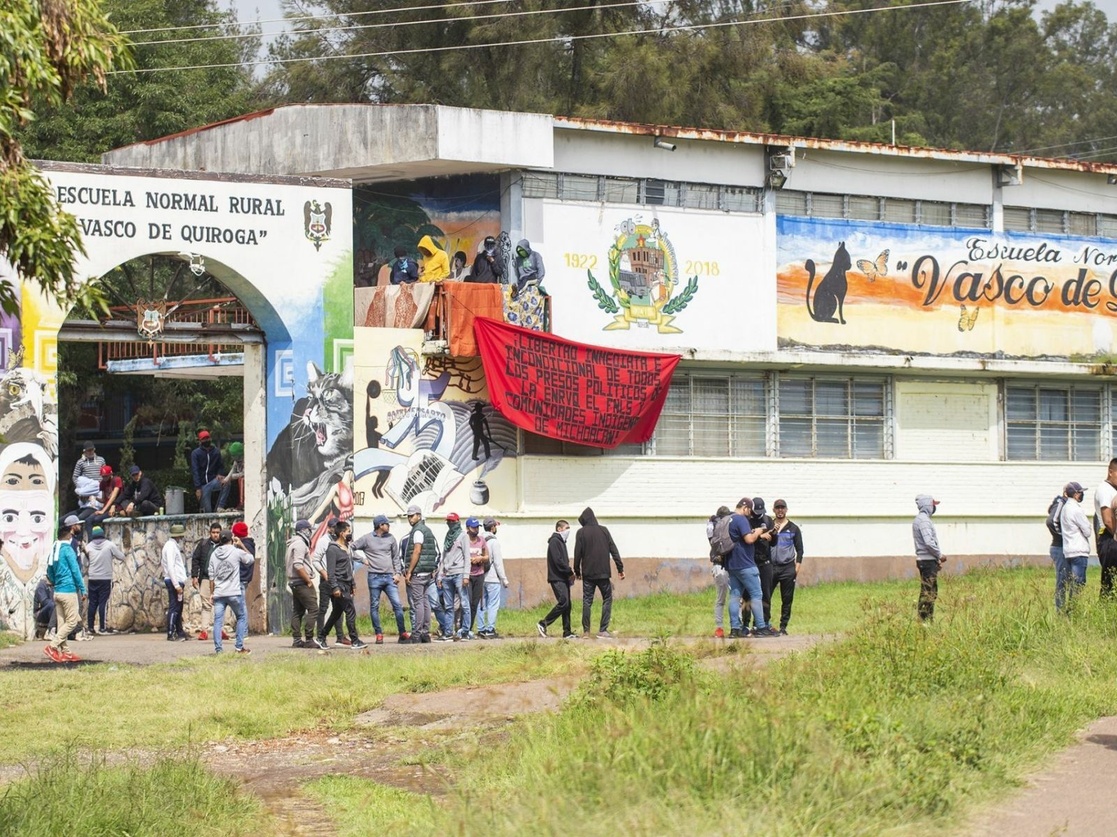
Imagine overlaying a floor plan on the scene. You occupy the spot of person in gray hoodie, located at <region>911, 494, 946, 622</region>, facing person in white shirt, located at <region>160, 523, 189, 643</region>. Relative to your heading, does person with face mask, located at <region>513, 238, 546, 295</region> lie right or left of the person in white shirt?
right

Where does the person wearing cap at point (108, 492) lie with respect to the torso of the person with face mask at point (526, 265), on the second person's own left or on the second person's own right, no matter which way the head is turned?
on the second person's own right

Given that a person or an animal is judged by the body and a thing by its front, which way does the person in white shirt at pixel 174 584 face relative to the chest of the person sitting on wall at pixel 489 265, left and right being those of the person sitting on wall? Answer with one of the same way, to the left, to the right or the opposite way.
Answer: to the left

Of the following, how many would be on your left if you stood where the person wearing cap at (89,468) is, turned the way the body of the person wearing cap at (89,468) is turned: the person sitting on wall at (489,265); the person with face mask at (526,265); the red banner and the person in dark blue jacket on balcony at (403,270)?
4

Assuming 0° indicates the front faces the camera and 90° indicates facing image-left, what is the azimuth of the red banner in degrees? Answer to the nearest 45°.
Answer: approximately 0°

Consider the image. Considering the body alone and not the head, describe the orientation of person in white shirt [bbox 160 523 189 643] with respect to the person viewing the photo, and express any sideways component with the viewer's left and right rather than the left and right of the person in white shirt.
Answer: facing to the right of the viewer

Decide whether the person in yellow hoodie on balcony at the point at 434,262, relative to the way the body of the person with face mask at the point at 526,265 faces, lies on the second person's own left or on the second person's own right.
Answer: on the second person's own right

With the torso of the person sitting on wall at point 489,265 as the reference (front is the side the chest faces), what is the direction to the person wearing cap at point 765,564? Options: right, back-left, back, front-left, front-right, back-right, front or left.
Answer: front-left

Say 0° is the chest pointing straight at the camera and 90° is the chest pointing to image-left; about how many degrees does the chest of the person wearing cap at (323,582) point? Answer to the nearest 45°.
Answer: approximately 270°

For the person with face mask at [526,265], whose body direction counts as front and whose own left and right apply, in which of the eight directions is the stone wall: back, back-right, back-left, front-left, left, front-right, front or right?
front-right
